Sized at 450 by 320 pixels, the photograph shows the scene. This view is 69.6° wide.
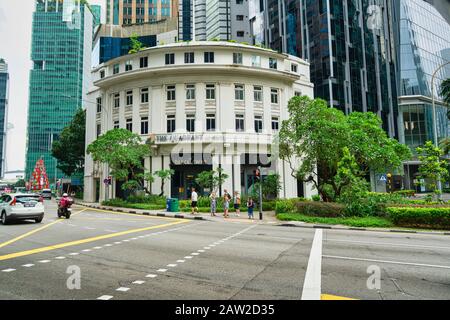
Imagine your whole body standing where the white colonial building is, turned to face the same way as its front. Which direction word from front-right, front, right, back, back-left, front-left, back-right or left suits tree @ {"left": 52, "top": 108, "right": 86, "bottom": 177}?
back-right

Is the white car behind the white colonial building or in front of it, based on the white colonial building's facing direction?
in front

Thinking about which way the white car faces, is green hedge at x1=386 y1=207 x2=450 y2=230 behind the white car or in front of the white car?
behind

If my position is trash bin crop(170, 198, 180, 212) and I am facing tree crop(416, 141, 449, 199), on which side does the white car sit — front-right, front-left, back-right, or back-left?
back-right

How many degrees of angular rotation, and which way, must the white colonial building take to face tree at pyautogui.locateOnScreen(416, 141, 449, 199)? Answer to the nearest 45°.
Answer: approximately 45° to its left

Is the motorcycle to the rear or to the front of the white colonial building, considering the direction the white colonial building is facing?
to the front
